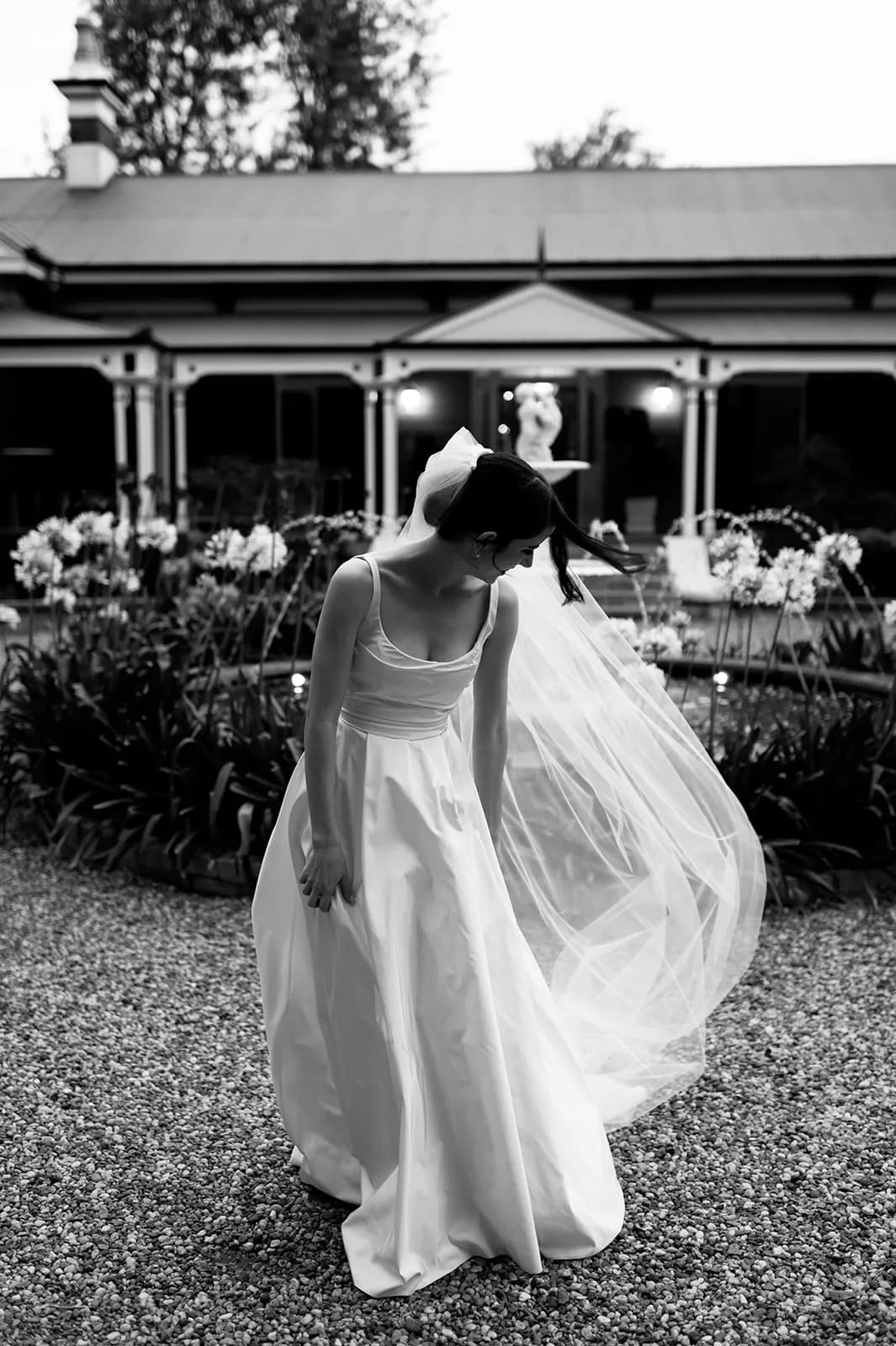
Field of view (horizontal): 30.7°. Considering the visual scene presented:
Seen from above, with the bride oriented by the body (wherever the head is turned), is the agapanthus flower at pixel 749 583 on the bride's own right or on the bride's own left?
on the bride's own left

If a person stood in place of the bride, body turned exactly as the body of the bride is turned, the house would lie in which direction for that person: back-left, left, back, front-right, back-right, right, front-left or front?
back-left

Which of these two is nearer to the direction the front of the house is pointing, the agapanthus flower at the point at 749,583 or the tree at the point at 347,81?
the agapanthus flower

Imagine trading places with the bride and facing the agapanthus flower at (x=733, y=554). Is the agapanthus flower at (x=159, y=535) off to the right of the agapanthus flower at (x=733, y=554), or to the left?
left

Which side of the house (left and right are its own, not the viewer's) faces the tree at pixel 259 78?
back

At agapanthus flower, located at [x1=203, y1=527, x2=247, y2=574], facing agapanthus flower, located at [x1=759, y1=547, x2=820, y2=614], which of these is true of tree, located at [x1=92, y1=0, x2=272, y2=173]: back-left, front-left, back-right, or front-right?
back-left

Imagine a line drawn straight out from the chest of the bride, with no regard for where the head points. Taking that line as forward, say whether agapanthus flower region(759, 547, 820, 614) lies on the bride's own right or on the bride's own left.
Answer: on the bride's own left

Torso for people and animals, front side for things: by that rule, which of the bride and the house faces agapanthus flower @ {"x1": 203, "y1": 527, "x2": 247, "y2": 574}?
the house

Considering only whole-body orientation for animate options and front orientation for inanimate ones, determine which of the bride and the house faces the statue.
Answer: the house

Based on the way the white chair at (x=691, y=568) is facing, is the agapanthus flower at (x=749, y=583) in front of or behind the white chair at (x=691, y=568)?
in front
